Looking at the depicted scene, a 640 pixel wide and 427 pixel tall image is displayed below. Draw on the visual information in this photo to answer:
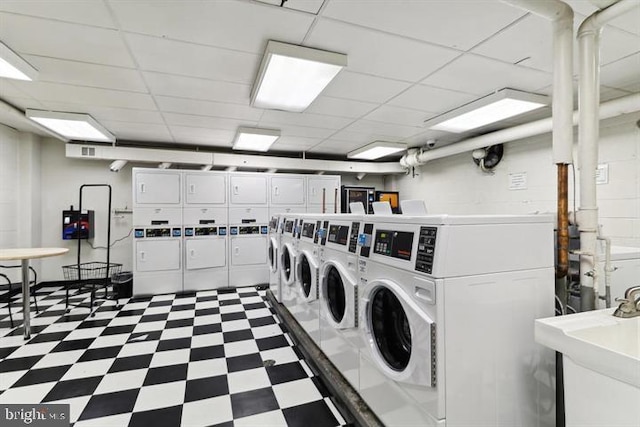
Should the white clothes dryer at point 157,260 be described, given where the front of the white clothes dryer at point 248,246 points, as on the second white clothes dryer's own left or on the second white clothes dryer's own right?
on the second white clothes dryer's own right

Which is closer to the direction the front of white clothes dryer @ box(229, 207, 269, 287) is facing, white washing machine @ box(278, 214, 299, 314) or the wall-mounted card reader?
the white washing machine

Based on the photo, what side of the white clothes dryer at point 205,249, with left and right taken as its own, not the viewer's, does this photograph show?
front

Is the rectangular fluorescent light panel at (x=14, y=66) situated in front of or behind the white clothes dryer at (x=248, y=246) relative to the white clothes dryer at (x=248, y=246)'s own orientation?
in front

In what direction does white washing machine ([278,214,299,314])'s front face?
to the viewer's left

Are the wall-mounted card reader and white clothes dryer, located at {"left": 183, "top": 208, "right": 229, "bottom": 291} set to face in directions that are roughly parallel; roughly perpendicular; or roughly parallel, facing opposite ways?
roughly parallel

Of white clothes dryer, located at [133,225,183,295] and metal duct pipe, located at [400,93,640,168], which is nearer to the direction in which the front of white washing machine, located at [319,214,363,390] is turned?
the white clothes dryer

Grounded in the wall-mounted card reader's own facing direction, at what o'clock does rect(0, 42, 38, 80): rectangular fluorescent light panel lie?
The rectangular fluorescent light panel is roughly at 12 o'clock from the wall-mounted card reader.

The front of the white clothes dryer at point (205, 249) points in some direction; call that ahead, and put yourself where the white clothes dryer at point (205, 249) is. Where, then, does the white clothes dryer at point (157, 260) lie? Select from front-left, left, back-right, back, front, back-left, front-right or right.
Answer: right

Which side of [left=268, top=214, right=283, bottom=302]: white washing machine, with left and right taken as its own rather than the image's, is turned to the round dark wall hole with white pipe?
back

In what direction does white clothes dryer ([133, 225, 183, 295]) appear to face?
toward the camera

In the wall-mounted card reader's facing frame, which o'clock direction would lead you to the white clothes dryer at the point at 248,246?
The white clothes dryer is roughly at 10 o'clock from the wall-mounted card reader.

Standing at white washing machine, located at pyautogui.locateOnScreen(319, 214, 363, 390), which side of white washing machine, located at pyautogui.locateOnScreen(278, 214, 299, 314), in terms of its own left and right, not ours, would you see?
left

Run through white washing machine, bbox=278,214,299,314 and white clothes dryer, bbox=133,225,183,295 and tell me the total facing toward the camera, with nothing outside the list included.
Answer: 1

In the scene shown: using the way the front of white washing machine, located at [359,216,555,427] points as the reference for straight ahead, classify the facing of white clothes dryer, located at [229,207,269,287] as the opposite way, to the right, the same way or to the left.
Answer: to the left
